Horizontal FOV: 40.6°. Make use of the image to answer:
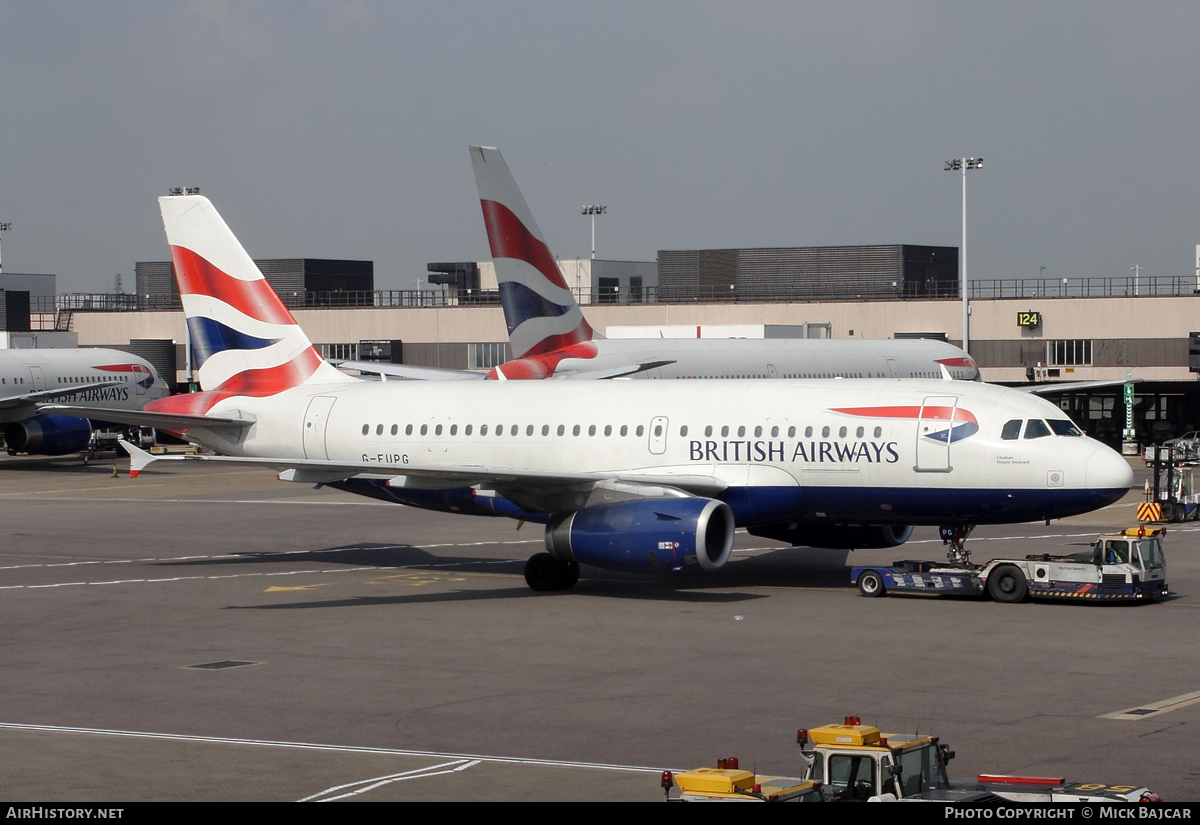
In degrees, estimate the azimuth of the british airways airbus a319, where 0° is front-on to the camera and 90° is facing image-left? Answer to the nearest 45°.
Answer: approximately 315°

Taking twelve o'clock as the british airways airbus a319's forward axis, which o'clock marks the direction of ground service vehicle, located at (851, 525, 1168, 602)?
The ground service vehicle is roughly at 11 o'clock from the british airways airbus a319.

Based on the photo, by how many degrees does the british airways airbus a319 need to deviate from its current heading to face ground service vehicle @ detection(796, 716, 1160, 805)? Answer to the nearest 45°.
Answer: approximately 45° to its right

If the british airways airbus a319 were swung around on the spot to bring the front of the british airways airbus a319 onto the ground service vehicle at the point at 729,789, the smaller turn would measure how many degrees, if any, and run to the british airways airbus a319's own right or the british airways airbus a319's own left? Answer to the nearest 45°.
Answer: approximately 45° to the british airways airbus a319's own right
